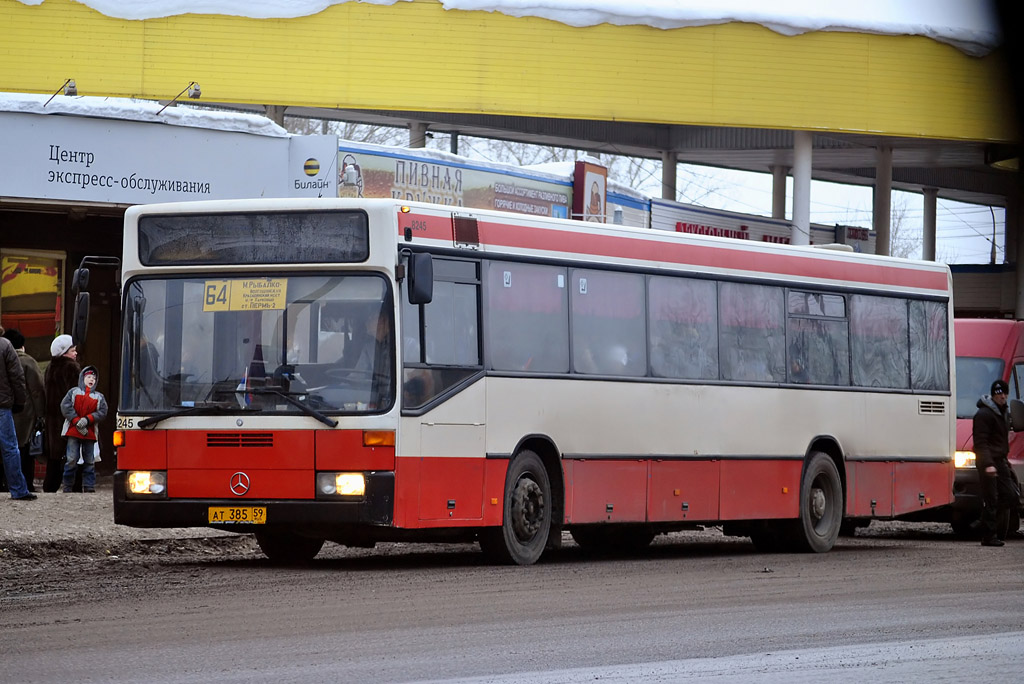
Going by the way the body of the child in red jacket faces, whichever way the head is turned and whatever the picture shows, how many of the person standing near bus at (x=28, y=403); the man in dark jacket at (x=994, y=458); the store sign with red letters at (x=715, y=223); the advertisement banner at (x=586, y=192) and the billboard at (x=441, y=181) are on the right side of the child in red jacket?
1

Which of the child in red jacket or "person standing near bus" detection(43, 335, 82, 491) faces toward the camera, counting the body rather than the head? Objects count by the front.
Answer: the child in red jacket

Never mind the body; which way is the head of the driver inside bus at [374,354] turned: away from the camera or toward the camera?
toward the camera

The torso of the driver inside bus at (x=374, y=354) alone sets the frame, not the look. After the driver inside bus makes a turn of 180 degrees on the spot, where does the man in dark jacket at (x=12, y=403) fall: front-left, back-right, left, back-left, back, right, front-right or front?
left

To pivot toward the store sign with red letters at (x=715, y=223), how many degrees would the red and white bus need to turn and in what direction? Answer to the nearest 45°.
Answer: approximately 135° to its right

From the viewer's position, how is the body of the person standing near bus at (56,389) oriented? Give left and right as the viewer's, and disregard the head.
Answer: facing to the right of the viewer

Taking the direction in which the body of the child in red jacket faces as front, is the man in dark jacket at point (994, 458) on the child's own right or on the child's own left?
on the child's own left

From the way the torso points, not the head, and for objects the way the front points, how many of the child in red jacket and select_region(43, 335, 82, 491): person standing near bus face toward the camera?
1

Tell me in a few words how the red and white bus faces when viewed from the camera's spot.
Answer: facing the viewer and to the left of the viewer

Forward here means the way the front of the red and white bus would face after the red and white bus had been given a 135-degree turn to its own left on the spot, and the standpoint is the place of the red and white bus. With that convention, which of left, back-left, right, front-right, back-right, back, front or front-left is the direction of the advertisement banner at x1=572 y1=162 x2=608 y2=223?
left

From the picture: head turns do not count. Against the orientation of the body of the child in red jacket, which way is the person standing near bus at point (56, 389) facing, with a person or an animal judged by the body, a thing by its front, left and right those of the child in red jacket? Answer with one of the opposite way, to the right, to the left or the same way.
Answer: to the left

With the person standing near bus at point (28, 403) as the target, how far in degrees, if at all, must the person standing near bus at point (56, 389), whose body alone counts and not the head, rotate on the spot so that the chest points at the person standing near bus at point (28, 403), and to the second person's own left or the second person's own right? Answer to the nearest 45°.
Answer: approximately 135° to the second person's own right

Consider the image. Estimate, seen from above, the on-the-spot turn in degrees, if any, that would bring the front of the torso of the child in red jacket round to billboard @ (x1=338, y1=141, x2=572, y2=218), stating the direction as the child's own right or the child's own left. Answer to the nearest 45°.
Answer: approximately 135° to the child's own left

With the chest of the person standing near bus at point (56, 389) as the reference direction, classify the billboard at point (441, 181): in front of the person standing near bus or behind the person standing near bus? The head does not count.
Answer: in front

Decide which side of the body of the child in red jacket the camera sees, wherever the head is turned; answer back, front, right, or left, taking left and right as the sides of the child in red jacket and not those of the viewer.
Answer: front

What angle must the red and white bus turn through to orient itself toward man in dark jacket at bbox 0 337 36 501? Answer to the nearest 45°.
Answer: approximately 90° to its right

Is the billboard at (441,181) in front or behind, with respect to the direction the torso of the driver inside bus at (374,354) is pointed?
behind

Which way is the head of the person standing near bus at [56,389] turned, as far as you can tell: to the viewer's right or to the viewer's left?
to the viewer's right
